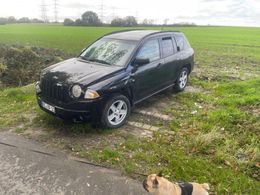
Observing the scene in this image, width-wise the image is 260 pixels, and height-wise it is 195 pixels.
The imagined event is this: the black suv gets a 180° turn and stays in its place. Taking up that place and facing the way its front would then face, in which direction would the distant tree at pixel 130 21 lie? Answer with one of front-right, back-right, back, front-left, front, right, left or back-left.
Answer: front-left

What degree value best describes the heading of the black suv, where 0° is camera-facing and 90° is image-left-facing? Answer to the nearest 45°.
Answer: approximately 45°

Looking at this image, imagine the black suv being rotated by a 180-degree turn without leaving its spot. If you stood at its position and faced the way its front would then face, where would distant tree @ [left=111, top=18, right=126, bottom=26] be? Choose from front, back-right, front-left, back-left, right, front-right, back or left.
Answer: front-left

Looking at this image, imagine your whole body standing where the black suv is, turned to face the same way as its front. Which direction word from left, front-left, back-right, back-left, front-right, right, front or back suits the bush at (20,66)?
right
